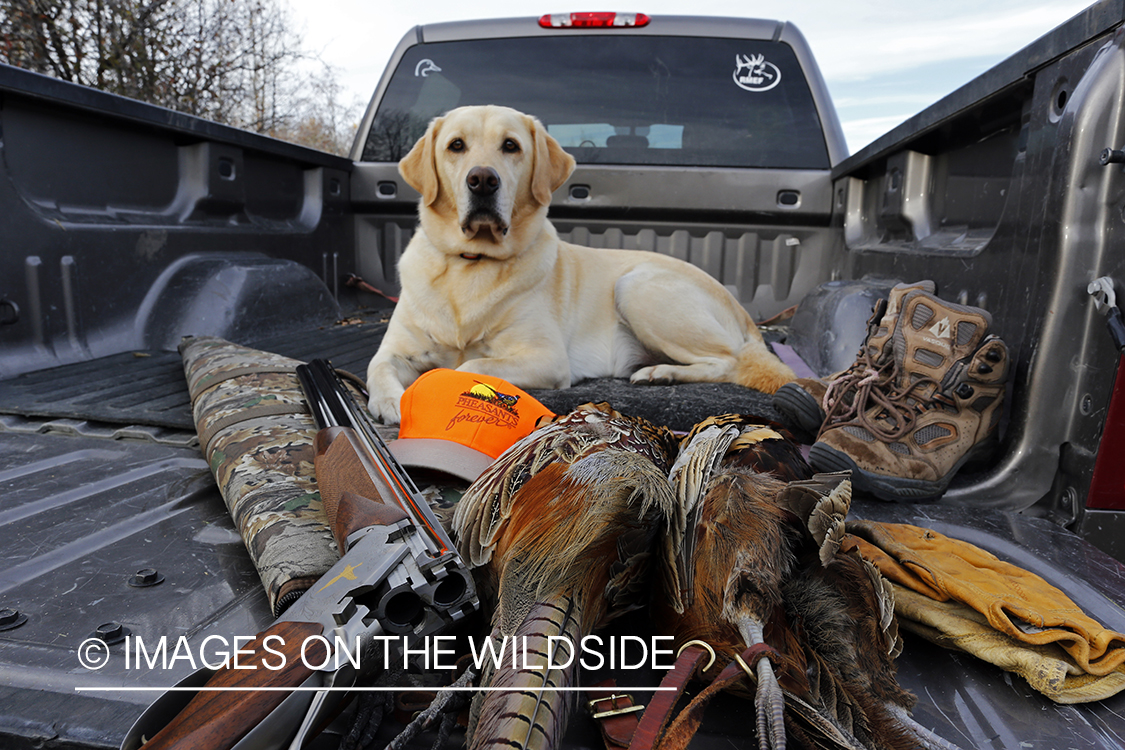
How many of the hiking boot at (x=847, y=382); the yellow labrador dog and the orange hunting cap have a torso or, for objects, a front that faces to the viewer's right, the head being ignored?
0

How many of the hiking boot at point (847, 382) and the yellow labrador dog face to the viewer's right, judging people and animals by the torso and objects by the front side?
0

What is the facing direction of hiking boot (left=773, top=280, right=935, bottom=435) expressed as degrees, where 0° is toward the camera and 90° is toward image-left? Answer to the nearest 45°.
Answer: approximately 45°

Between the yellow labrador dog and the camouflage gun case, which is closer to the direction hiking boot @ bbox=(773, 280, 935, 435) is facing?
the camouflage gun case

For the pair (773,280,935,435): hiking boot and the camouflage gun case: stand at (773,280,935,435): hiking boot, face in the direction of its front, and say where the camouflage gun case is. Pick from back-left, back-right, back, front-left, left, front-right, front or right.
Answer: front

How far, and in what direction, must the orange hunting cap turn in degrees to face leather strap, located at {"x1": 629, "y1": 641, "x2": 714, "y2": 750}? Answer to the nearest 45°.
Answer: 0° — it already faces it

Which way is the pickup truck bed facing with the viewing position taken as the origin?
facing away from the viewer

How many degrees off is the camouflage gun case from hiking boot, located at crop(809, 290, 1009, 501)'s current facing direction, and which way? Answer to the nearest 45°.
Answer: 0° — it already faces it

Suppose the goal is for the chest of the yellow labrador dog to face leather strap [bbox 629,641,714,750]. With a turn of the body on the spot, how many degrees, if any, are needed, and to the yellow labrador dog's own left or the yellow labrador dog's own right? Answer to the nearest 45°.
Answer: approximately 45° to the yellow labrador dog's own left

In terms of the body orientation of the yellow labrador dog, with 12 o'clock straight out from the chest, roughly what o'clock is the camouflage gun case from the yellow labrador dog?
The camouflage gun case is roughly at 11 o'clock from the yellow labrador dog.

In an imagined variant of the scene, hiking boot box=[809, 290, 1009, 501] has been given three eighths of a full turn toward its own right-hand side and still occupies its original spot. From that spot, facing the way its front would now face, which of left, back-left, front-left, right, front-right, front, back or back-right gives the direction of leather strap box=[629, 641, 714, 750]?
back

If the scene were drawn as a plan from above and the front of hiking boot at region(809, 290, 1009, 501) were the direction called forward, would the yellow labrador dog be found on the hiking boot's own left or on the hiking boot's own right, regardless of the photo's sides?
on the hiking boot's own right

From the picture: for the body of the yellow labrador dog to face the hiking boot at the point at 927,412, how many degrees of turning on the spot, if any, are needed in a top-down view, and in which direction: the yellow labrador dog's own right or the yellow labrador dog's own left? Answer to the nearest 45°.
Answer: approximately 90° to the yellow labrador dog's own left

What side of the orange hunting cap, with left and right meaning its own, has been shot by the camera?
front
